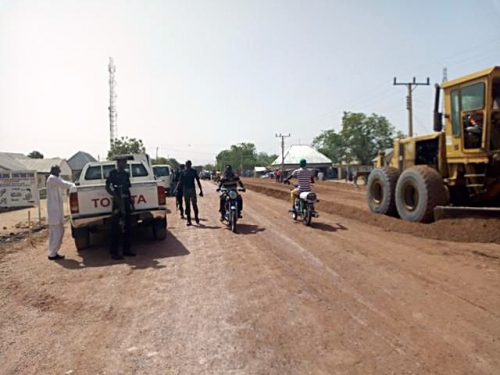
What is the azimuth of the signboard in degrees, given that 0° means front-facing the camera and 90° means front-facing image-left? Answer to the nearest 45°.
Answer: approximately 0°

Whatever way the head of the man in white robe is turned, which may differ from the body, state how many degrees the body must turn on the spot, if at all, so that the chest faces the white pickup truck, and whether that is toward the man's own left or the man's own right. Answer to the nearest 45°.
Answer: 0° — they already face it

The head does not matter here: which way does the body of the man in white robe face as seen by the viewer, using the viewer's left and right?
facing to the right of the viewer

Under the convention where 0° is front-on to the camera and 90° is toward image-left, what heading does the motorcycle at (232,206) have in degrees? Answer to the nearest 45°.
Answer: approximately 0°

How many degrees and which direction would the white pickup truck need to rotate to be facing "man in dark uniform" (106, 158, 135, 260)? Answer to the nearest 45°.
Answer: approximately 135° to its right

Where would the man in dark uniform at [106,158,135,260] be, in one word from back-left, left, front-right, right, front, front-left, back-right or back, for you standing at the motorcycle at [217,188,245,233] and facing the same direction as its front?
front-right

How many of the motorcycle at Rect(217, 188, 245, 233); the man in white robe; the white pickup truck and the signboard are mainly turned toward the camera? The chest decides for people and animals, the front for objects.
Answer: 2

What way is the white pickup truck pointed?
away from the camera

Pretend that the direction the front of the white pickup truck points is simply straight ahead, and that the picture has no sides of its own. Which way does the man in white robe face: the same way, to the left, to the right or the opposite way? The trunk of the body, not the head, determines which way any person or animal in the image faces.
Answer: to the right

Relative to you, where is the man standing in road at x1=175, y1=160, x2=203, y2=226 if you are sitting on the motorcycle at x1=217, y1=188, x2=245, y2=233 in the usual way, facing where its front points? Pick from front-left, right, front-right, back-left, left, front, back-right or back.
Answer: back-right

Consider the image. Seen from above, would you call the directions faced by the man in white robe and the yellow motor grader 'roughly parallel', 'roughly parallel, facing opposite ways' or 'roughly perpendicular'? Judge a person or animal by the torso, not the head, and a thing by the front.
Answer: roughly perpendicular
